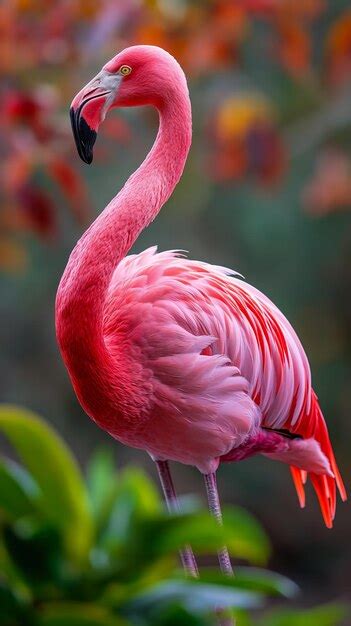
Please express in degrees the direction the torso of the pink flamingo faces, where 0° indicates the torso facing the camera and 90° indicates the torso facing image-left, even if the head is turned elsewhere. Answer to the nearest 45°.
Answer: approximately 90°
